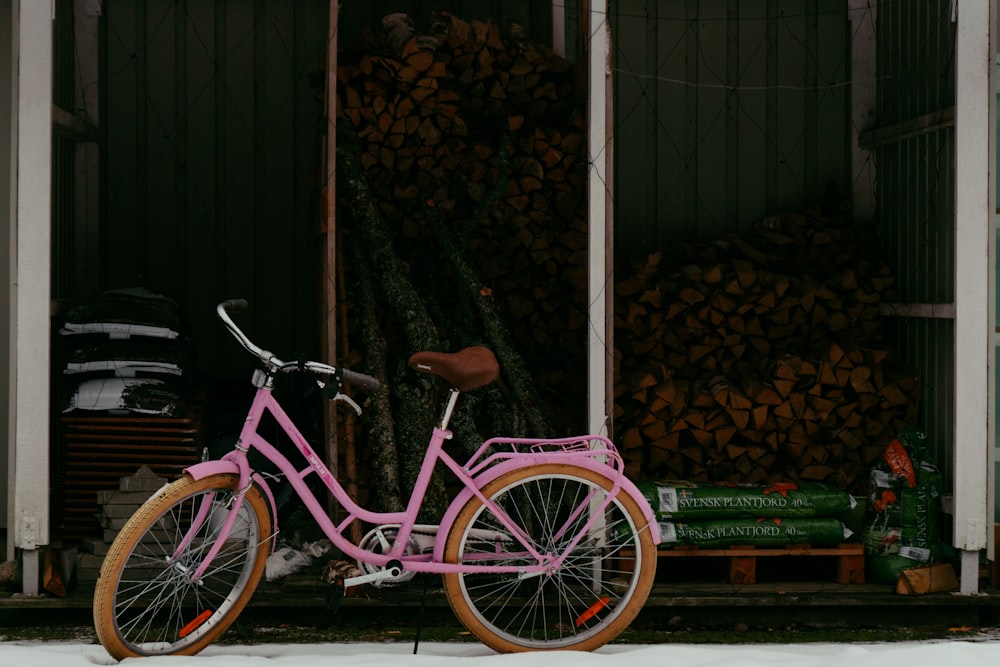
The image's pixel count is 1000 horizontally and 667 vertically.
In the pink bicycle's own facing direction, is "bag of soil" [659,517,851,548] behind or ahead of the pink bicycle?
behind

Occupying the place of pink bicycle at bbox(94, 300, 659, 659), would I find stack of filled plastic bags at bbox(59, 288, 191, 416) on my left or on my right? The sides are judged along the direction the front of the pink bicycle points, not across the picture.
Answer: on my right

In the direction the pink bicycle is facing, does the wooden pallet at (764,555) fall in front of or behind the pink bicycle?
behind

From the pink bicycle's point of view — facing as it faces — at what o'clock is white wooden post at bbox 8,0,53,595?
The white wooden post is roughly at 1 o'clock from the pink bicycle.

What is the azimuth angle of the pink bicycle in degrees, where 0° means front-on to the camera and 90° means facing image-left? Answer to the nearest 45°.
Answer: approximately 90°

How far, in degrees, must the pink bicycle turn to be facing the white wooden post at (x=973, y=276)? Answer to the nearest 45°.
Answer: approximately 180°

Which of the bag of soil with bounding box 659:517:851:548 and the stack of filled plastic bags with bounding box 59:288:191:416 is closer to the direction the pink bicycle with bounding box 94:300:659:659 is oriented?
the stack of filled plastic bags

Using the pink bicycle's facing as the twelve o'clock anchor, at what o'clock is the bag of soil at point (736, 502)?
The bag of soil is roughly at 5 o'clock from the pink bicycle.

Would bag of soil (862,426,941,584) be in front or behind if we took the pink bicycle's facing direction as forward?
behind
